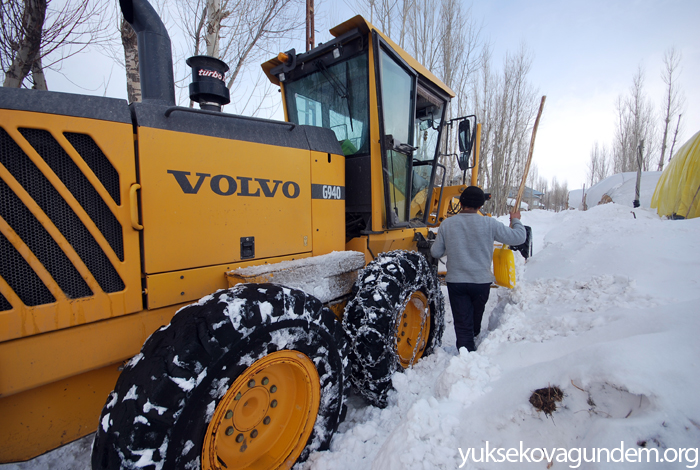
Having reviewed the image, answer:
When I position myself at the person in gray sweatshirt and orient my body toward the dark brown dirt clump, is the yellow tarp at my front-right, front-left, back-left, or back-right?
back-left

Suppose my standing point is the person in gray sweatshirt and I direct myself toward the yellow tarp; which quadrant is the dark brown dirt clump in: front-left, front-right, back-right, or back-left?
back-right

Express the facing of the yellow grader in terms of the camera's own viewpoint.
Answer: facing away from the viewer and to the right of the viewer

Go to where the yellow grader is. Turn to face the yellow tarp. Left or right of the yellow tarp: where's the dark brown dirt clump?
right

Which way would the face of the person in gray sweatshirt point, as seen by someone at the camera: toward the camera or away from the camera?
away from the camera

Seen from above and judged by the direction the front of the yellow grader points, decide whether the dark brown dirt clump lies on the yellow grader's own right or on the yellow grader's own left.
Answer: on the yellow grader's own right

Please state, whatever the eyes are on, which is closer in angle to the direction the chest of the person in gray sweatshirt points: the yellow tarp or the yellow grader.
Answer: the yellow tarp

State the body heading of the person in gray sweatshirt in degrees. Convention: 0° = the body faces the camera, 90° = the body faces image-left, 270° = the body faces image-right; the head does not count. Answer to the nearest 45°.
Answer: approximately 180°
